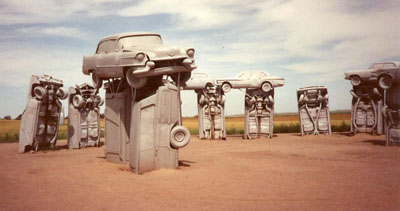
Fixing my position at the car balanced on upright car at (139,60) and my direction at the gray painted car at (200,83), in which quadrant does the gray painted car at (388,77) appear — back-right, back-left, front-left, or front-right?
front-right

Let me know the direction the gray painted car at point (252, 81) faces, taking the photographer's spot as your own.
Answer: facing to the left of the viewer

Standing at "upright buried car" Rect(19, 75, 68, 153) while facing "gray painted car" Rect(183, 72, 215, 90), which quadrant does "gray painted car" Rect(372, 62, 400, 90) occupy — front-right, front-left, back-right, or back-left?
front-right

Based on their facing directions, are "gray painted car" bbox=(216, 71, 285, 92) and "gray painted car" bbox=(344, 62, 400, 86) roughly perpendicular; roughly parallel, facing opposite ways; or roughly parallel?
roughly parallel

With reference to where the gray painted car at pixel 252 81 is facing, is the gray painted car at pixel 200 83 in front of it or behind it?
in front

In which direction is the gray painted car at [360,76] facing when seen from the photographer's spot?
facing to the left of the viewer

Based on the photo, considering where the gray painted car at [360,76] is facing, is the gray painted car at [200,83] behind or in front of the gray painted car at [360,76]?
in front

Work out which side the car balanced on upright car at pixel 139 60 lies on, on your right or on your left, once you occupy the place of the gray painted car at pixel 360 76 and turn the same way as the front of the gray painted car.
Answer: on your left

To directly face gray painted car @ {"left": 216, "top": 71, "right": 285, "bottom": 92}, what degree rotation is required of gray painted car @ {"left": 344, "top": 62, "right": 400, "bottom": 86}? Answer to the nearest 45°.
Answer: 0° — it already faces it

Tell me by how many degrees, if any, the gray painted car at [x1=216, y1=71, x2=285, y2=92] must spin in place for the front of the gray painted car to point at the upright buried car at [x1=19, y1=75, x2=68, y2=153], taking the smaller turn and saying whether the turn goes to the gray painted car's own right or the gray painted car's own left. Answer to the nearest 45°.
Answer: approximately 45° to the gray painted car's own left
